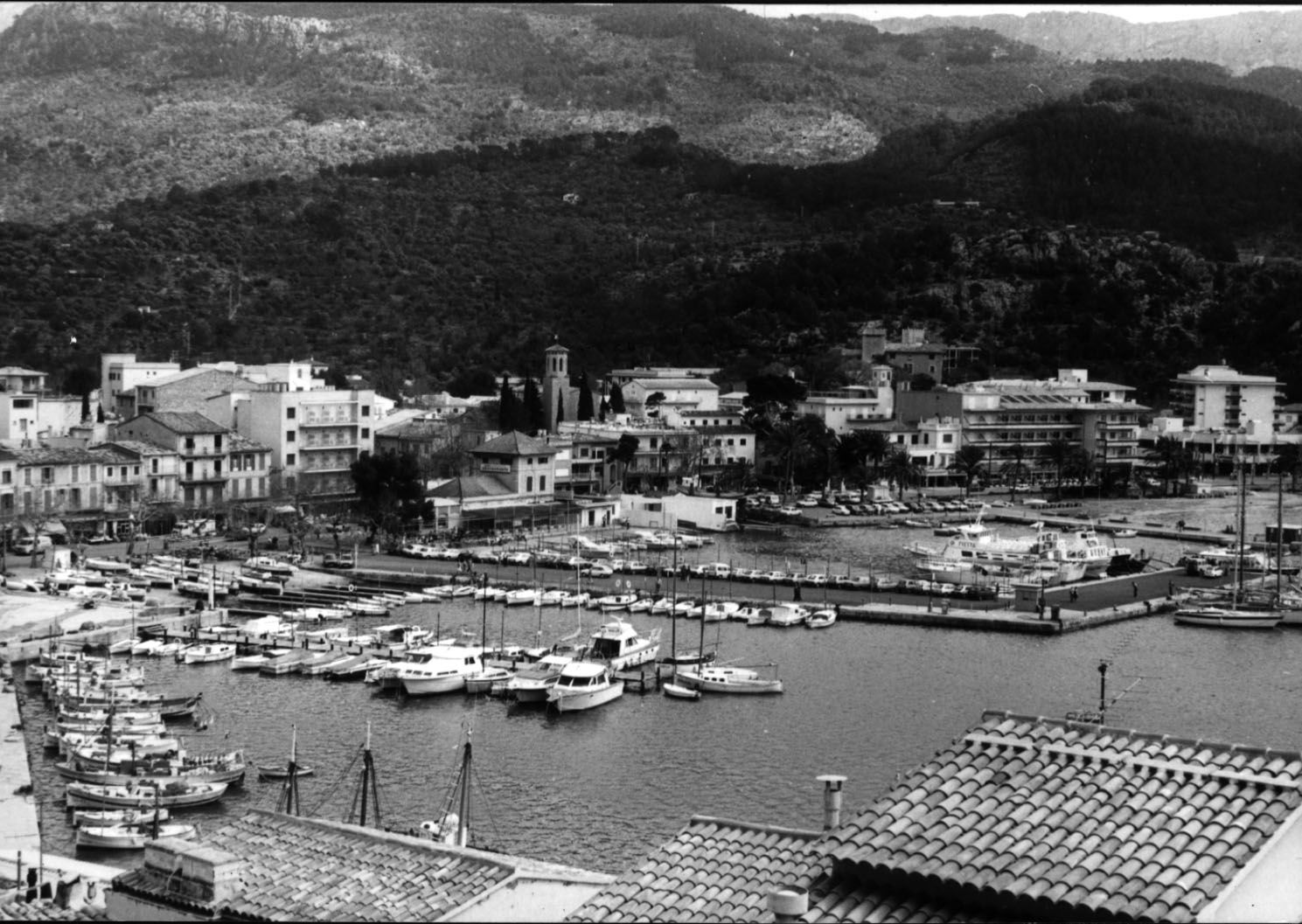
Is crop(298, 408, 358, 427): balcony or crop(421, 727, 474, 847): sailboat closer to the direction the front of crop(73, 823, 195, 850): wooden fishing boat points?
the sailboat

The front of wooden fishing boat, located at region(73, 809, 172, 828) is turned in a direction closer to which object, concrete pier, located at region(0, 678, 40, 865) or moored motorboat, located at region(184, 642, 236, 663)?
the moored motorboat

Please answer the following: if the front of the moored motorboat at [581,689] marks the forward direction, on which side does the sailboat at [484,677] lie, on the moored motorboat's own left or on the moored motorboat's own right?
on the moored motorboat's own right

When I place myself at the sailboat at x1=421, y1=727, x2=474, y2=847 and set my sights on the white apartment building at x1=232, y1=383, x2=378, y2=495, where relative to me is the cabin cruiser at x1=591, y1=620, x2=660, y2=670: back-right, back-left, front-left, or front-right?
front-right

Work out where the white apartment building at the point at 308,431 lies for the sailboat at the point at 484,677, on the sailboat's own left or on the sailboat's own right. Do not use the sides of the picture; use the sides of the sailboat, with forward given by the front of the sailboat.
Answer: on the sailboat's own right

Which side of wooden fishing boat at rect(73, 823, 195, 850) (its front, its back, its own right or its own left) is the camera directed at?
right

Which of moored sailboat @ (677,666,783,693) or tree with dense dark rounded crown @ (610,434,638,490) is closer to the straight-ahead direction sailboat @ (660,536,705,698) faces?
the moored sailboat

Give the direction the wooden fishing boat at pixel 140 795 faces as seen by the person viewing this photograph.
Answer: facing to the right of the viewer

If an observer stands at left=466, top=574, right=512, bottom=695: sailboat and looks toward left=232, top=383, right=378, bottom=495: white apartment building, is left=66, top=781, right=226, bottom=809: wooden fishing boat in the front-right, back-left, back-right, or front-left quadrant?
back-left

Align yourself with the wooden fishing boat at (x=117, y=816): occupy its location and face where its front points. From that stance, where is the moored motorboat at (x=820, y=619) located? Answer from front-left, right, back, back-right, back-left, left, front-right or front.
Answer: front-left

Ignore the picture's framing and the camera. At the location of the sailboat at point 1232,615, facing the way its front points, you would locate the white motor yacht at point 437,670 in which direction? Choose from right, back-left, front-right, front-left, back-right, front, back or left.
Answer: back-right

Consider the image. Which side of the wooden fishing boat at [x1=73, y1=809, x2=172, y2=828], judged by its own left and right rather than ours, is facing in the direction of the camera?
right

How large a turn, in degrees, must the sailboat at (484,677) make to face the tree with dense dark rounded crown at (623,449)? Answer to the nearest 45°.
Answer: approximately 135° to its right

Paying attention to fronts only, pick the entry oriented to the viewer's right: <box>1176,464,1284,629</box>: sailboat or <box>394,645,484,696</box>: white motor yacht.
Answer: the sailboat

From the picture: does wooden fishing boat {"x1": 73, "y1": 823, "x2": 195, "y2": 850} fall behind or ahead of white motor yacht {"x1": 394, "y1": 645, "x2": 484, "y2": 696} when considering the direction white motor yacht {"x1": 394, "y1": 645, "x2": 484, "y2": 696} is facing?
ahead

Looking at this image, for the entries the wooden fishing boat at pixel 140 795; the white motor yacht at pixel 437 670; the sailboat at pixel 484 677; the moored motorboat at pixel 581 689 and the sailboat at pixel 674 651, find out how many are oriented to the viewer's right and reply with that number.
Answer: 1

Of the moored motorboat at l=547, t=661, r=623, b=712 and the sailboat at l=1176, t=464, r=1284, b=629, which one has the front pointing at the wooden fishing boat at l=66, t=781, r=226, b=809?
the moored motorboat

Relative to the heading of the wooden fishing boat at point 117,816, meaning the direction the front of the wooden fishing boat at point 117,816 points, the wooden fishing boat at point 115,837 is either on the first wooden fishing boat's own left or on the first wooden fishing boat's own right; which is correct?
on the first wooden fishing boat's own right
